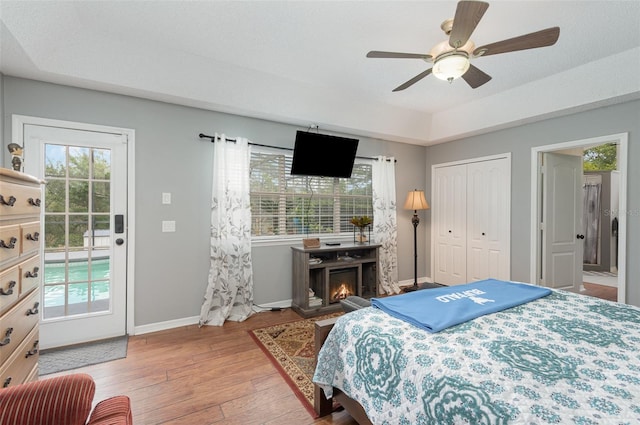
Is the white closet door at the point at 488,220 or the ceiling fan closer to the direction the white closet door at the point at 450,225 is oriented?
the ceiling fan

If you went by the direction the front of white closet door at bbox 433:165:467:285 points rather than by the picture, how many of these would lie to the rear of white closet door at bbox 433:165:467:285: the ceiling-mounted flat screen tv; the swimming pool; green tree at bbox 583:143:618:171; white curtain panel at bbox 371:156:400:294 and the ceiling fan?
1

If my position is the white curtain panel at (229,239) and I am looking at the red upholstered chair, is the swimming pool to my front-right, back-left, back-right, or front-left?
back-right

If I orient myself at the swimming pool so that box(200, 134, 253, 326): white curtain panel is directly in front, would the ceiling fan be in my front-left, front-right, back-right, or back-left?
front-right

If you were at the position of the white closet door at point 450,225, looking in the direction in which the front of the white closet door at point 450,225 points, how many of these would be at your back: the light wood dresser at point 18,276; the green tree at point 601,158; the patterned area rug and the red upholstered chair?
1

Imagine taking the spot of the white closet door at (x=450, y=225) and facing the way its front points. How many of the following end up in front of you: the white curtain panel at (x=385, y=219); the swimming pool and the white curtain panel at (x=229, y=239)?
3

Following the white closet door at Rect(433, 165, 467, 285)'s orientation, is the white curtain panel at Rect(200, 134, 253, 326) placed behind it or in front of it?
in front

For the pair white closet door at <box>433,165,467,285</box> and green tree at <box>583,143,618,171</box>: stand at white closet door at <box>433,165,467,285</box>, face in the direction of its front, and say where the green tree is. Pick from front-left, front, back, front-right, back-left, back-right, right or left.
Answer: back

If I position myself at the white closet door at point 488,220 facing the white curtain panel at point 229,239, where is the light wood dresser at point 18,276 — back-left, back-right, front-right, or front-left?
front-left

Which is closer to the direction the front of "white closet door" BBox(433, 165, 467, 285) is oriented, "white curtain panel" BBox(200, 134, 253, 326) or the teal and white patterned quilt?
the white curtain panel

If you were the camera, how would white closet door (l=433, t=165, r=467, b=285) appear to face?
facing the viewer and to the left of the viewer

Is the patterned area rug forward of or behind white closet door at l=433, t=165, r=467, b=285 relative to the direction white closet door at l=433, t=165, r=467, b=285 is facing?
forward

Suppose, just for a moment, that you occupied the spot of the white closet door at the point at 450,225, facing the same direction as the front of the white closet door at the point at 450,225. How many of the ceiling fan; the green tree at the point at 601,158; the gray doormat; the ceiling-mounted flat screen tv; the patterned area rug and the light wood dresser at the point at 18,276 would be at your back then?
1

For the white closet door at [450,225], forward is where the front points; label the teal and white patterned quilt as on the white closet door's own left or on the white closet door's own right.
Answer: on the white closet door's own left
